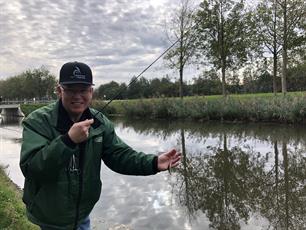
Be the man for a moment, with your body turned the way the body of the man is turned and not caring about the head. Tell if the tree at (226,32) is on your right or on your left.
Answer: on your left

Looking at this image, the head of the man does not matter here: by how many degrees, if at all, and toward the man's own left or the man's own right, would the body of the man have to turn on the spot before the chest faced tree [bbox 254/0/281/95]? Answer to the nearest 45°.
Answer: approximately 90° to the man's own left

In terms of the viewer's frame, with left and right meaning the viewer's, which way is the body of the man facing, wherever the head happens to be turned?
facing the viewer and to the right of the viewer

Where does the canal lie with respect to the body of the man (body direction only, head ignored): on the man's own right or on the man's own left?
on the man's own left

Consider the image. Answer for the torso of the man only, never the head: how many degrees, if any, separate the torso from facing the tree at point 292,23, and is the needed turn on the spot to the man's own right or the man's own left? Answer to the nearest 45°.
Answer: approximately 90° to the man's own left
